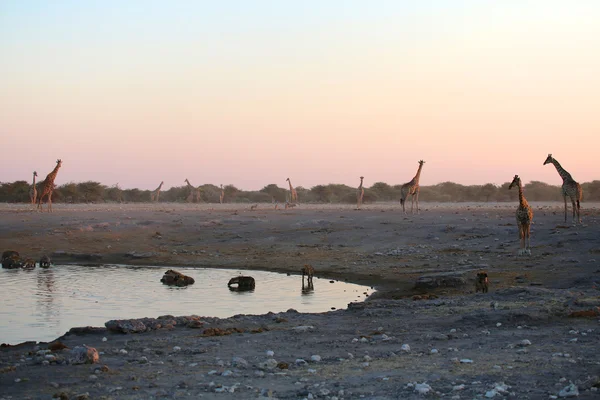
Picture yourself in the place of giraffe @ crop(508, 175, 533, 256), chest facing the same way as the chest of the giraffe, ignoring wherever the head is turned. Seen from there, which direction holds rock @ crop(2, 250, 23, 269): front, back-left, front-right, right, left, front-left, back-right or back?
front-right

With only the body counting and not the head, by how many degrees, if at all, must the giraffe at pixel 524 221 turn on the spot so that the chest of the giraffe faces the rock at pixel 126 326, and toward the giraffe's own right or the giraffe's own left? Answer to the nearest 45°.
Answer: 0° — it already faces it

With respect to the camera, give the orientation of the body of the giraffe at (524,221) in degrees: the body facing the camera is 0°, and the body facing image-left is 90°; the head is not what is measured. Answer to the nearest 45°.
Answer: approximately 45°

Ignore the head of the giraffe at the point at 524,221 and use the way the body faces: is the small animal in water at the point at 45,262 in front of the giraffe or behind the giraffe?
in front

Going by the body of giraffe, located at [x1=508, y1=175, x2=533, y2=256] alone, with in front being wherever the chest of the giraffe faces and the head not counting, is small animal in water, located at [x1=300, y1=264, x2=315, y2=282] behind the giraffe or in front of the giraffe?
in front

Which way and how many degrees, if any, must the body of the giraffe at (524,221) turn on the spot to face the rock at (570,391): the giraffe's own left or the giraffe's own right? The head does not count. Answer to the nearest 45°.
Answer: approximately 45° to the giraffe's own left
